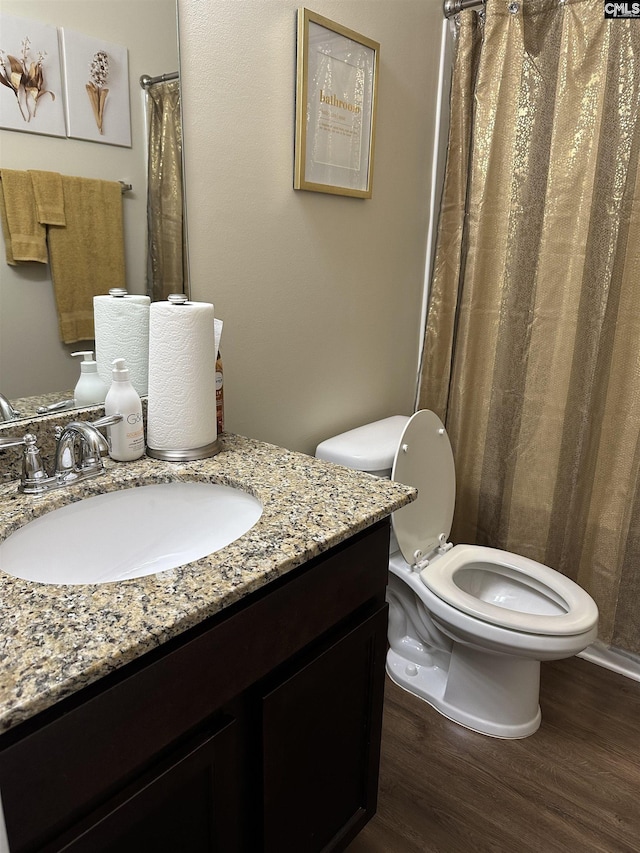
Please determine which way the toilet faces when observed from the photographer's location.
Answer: facing the viewer and to the right of the viewer

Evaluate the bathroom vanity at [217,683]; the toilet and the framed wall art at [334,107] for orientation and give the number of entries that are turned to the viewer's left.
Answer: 0

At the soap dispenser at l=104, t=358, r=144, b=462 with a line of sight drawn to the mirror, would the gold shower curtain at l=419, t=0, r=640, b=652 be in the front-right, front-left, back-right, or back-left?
back-right

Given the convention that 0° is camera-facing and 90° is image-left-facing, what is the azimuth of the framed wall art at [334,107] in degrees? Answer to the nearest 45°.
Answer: approximately 315°

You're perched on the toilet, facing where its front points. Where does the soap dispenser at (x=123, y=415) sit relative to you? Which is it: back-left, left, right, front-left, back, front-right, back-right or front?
right

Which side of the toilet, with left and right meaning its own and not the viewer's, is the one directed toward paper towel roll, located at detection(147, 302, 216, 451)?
right

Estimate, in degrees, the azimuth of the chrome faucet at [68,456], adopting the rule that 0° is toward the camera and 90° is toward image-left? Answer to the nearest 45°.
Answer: approximately 315°

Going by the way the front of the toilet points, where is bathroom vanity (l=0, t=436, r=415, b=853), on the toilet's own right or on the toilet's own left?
on the toilet's own right

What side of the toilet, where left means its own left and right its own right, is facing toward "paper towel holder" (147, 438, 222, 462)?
right
